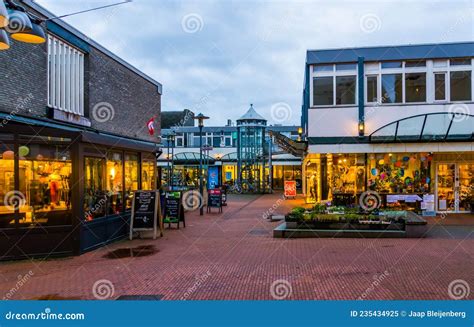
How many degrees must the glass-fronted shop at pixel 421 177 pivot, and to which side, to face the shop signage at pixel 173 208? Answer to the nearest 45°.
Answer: approximately 45° to its right

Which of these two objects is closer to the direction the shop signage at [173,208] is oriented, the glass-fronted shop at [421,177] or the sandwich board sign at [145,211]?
the sandwich board sign

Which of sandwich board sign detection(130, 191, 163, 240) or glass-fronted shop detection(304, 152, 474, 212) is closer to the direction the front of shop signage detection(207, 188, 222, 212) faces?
the sandwich board sign

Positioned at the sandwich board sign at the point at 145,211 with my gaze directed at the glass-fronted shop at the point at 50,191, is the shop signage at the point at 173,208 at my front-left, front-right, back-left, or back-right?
back-right

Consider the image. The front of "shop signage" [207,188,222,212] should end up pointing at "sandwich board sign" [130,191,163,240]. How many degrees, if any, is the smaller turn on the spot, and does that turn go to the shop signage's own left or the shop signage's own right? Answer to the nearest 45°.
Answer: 0° — it already faces it

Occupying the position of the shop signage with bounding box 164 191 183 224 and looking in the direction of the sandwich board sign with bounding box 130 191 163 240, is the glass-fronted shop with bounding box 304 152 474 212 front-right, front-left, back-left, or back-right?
back-left

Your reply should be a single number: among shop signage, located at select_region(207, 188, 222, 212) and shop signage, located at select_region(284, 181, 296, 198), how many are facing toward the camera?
2
